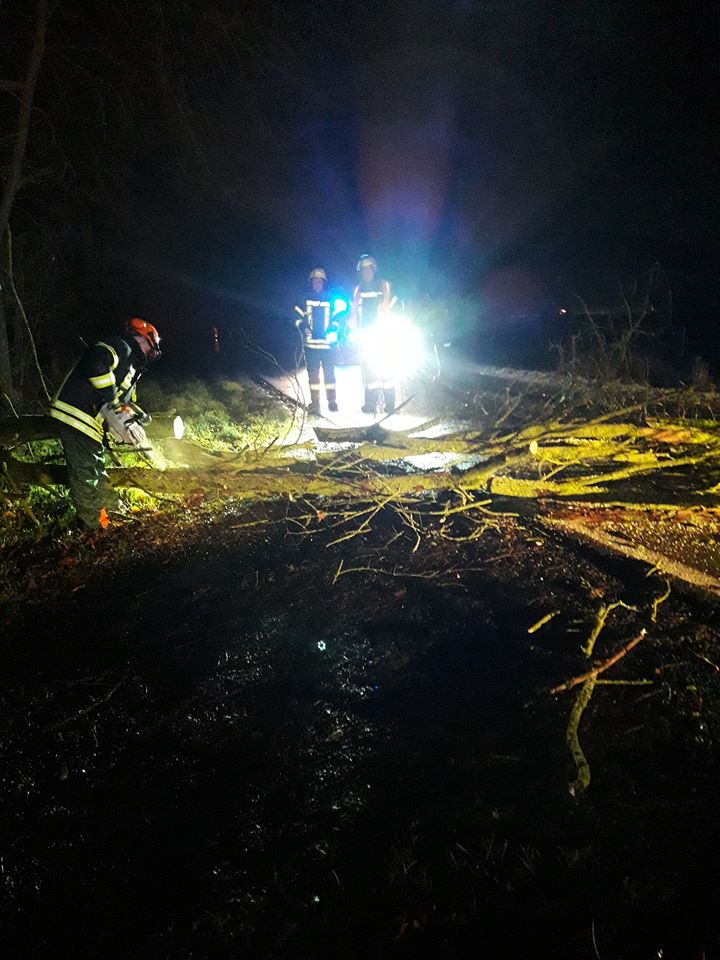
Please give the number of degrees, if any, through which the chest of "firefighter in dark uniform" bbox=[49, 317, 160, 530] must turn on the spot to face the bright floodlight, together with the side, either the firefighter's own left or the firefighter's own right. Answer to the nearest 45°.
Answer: approximately 45° to the firefighter's own left

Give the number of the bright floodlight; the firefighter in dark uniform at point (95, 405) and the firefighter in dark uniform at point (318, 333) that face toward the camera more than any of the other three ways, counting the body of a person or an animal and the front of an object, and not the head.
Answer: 2

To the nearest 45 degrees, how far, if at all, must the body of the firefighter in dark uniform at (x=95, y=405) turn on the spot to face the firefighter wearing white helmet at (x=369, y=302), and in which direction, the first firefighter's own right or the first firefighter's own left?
approximately 45° to the first firefighter's own left

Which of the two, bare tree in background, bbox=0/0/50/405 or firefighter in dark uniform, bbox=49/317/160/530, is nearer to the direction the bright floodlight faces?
the firefighter in dark uniform

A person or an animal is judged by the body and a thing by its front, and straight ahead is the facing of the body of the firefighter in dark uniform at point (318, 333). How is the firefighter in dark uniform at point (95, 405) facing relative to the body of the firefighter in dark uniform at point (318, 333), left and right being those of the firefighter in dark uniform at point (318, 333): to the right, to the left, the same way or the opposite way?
to the left

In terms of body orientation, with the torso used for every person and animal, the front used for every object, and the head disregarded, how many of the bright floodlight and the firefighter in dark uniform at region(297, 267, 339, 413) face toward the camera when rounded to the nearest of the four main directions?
2

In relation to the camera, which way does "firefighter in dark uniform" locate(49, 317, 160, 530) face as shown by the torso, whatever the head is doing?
to the viewer's right

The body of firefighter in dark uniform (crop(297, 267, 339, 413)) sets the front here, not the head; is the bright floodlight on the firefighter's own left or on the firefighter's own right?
on the firefighter's own left

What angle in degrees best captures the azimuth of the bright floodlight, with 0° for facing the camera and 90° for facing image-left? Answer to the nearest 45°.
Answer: approximately 0°
